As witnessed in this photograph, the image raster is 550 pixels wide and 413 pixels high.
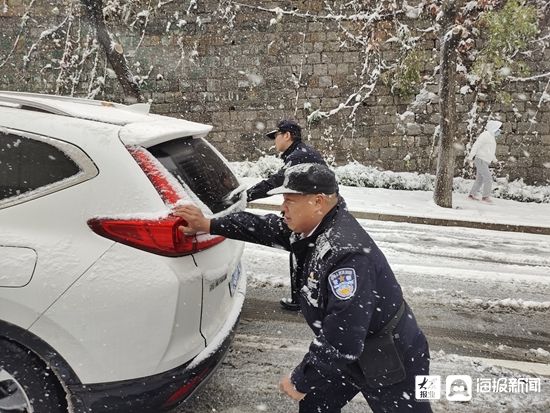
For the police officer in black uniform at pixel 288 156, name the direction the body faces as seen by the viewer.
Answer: to the viewer's left

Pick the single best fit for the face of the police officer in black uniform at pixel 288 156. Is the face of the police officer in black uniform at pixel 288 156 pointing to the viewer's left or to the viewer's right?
to the viewer's left

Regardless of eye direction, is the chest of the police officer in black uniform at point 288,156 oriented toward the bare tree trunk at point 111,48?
no

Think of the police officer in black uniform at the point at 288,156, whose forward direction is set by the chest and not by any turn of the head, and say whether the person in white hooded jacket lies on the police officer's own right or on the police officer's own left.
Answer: on the police officer's own right

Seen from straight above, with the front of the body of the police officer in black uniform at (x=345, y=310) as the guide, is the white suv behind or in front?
in front

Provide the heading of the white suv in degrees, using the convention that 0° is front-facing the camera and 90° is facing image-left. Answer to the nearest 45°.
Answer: approximately 90°

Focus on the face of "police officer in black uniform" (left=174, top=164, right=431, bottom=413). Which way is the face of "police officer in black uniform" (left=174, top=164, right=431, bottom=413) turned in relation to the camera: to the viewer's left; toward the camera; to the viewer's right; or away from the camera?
to the viewer's left

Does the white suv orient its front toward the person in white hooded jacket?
no

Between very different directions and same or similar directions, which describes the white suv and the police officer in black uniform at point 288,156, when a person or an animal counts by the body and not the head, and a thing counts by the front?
same or similar directions

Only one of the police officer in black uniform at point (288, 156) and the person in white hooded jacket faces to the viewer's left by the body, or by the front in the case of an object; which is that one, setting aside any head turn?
the police officer in black uniform

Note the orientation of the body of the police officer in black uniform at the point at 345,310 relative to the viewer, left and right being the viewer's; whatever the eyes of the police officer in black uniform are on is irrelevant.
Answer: facing to the left of the viewer
